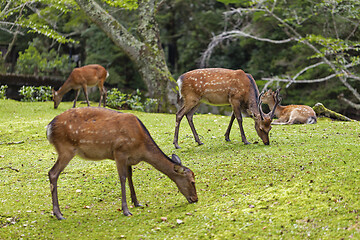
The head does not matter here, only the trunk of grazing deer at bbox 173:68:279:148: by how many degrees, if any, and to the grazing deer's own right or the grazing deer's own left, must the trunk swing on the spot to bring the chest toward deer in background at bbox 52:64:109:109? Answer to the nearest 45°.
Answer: approximately 135° to the grazing deer's own left

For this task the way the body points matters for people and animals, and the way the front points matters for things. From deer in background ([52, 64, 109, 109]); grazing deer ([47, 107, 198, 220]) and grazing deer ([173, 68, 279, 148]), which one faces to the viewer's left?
the deer in background

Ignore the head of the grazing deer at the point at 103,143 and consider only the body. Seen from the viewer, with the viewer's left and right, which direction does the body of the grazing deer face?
facing to the right of the viewer

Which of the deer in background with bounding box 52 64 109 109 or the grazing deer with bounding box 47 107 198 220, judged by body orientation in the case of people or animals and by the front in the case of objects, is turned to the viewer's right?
the grazing deer

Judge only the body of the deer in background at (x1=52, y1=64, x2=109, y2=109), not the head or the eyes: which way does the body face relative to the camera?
to the viewer's left

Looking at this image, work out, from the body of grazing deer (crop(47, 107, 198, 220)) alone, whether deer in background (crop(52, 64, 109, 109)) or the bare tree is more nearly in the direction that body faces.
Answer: the bare tree

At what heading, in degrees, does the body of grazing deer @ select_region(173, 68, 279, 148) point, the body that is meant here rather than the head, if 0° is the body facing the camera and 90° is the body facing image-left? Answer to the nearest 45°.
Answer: approximately 270°

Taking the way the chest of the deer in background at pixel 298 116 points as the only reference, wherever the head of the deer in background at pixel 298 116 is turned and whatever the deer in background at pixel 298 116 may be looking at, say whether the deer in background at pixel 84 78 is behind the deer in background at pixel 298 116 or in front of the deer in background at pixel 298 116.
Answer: in front

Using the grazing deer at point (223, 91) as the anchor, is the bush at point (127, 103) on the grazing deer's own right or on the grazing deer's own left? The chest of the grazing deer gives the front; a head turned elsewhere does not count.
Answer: on the grazing deer's own left

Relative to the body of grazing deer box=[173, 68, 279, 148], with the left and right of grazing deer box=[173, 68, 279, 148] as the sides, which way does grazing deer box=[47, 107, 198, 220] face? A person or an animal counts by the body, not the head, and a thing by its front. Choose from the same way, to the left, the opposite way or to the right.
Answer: the same way

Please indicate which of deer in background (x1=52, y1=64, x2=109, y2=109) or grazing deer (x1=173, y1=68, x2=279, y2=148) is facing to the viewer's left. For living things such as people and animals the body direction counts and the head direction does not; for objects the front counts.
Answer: the deer in background

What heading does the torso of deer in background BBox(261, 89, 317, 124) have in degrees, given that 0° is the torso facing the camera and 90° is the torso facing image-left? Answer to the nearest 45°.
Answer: approximately 90°

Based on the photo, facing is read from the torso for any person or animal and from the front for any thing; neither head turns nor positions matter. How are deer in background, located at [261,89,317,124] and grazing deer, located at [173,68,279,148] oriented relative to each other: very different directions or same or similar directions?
very different directions

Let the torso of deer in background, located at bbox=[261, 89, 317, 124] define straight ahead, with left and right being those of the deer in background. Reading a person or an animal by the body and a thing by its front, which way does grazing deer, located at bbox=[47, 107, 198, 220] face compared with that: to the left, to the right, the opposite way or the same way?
the opposite way

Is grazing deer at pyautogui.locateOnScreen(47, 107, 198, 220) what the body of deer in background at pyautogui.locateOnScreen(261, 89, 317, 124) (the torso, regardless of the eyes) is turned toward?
no

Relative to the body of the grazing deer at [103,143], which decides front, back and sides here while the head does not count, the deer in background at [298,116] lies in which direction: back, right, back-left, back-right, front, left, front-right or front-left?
front-left
